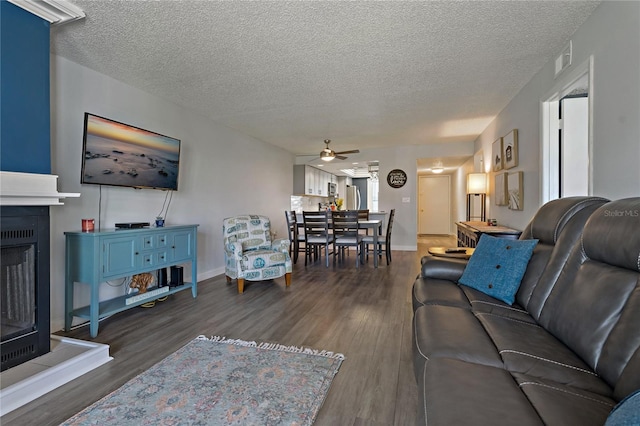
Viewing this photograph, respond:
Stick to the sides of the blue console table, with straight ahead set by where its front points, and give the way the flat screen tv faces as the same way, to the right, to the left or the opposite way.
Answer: the same way

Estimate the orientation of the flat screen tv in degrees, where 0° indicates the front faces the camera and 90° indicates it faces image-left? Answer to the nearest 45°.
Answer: approximately 315°

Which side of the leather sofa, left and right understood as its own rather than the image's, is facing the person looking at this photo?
left

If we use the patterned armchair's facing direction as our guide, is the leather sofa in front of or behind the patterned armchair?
in front

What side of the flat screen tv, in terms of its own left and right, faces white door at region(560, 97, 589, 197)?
front

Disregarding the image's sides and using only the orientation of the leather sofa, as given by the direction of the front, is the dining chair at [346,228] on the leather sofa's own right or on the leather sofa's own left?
on the leather sofa's own right

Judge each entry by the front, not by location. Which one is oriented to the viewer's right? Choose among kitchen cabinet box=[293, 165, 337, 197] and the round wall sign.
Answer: the kitchen cabinet

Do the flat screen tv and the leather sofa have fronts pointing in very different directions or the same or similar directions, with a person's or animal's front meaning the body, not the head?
very different directions

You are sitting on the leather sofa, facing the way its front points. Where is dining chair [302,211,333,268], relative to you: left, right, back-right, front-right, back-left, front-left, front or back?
front-right

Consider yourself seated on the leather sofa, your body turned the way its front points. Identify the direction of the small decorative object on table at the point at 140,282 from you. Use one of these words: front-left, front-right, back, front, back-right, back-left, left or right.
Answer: front

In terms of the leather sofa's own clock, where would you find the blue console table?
The blue console table is roughly at 12 o'clock from the leather sofa.

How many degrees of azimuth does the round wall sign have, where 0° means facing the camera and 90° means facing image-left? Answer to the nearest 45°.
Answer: approximately 0°

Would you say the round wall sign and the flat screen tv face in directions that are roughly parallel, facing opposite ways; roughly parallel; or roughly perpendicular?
roughly perpendicular

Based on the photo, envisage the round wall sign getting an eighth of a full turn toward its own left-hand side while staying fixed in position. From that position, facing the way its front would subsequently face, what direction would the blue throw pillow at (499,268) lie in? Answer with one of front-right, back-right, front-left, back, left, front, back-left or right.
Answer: front-right

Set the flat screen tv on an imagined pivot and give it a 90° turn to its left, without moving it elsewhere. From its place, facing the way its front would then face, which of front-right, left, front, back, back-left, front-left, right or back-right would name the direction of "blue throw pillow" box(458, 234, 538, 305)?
right
